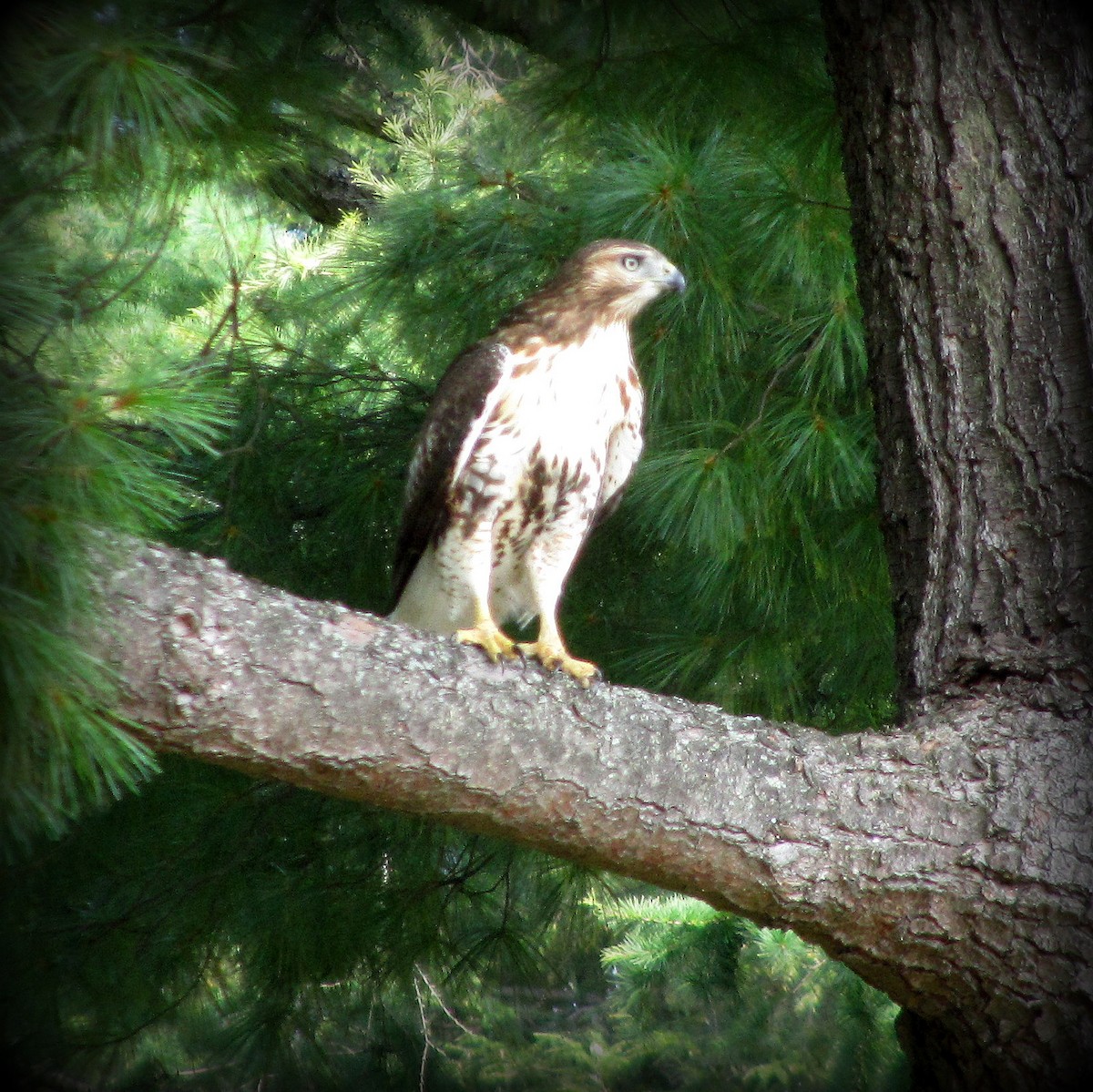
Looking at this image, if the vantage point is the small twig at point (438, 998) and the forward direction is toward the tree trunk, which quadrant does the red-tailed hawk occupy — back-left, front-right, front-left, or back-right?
front-right

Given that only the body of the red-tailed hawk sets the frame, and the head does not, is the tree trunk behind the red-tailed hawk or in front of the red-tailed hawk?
in front

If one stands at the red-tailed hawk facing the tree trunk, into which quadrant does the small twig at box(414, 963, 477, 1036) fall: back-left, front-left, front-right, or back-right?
back-left

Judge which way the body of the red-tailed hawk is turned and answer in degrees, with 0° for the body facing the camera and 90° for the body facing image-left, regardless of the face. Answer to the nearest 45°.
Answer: approximately 315°
